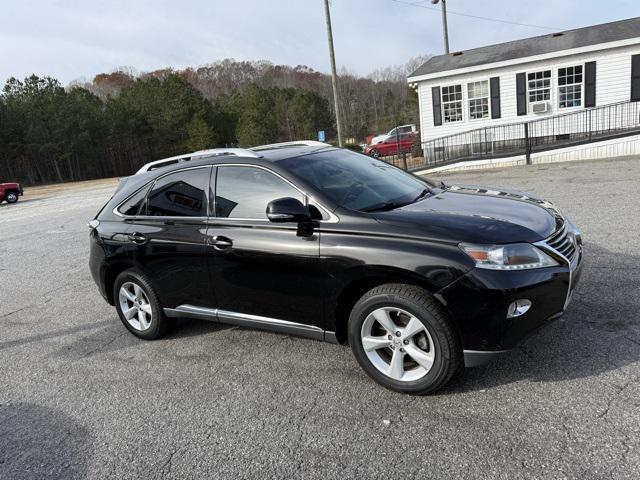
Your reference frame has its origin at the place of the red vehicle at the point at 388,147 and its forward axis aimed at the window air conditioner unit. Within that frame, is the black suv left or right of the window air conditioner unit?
right

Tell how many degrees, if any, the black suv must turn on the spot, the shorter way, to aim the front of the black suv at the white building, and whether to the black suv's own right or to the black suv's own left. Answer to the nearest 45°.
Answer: approximately 90° to the black suv's own left

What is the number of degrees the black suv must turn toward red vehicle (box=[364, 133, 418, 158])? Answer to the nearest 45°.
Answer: approximately 135° to its left

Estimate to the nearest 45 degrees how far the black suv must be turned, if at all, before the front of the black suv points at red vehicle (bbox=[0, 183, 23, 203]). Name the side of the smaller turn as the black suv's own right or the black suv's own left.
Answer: approximately 180°

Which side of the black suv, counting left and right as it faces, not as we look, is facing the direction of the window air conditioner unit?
left

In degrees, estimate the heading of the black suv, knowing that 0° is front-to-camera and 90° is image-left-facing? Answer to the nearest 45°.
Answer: approximately 315°
